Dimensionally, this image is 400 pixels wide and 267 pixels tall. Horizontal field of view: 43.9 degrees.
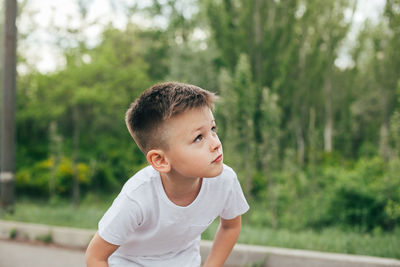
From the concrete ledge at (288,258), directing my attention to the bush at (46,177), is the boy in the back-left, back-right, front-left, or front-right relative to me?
back-left

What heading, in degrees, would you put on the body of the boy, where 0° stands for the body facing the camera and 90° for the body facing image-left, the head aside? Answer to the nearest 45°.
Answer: approximately 315°

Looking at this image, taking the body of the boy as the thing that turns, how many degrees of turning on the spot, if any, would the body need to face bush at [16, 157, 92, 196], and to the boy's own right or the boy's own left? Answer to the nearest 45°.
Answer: approximately 135° to the boy's own left

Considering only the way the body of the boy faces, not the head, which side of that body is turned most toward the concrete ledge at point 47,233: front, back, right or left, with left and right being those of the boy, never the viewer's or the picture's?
back

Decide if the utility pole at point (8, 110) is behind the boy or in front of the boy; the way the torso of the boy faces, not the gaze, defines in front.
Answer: behind
